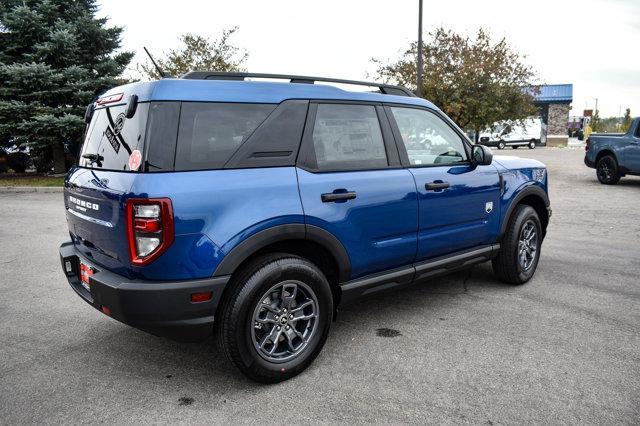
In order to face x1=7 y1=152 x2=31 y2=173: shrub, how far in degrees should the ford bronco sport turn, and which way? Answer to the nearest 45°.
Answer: approximately 90° to its left

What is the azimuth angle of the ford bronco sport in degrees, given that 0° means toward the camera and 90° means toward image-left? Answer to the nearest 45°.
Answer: approximately 225°

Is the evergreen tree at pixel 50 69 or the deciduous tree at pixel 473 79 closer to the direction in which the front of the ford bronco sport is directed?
the deciduous tree

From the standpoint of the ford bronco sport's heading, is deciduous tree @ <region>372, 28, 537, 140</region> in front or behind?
in front

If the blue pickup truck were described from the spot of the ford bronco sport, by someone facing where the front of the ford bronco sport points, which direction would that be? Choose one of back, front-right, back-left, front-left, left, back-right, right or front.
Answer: front

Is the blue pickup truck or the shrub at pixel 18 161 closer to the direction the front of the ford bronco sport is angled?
the blue pickup truck

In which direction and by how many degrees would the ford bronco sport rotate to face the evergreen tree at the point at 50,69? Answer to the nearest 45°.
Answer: approximately 90° to its left
